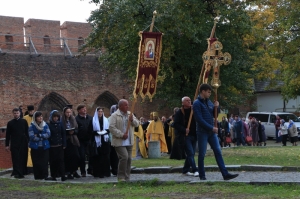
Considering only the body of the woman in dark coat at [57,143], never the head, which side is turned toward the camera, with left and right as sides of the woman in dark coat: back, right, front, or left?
front

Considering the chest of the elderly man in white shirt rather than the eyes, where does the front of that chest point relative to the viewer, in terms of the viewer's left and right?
facing the viewer and to the right of the viewer

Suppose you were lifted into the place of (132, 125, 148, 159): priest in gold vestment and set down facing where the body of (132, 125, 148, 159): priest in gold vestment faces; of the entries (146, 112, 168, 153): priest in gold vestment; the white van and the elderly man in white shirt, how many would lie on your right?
1

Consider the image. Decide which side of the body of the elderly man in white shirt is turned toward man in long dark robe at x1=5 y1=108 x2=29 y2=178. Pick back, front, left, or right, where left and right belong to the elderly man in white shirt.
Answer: back

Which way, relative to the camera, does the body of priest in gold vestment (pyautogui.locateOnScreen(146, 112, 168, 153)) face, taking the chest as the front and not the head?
toward the camera

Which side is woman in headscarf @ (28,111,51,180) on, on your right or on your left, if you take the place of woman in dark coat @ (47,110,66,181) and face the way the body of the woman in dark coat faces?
on your right

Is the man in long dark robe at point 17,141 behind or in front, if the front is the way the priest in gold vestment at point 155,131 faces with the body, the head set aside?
in front

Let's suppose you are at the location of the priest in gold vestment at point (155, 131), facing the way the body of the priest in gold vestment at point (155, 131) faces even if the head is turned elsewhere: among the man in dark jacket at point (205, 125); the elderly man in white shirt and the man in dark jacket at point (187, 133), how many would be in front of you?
3

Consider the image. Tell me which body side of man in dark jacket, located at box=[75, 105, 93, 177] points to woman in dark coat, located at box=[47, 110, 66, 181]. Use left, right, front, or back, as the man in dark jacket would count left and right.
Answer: right

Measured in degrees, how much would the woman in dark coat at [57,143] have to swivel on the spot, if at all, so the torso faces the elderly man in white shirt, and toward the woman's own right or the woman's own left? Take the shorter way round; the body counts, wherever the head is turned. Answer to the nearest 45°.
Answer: approximately 45° to the woman's own left

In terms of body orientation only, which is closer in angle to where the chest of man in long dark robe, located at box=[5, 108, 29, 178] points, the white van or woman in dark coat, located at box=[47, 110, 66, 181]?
the woman in dark coat

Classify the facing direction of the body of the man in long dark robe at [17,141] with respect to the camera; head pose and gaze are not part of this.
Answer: toward the camera

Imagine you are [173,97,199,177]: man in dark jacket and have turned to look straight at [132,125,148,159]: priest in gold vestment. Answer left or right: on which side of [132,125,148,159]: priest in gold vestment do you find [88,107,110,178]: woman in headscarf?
left
